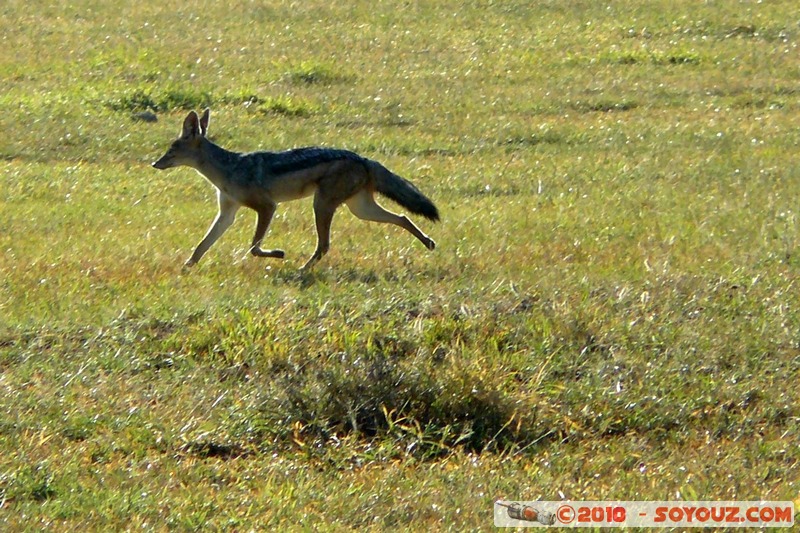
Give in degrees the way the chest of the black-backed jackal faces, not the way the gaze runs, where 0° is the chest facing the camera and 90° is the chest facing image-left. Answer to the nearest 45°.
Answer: approximately 90°
